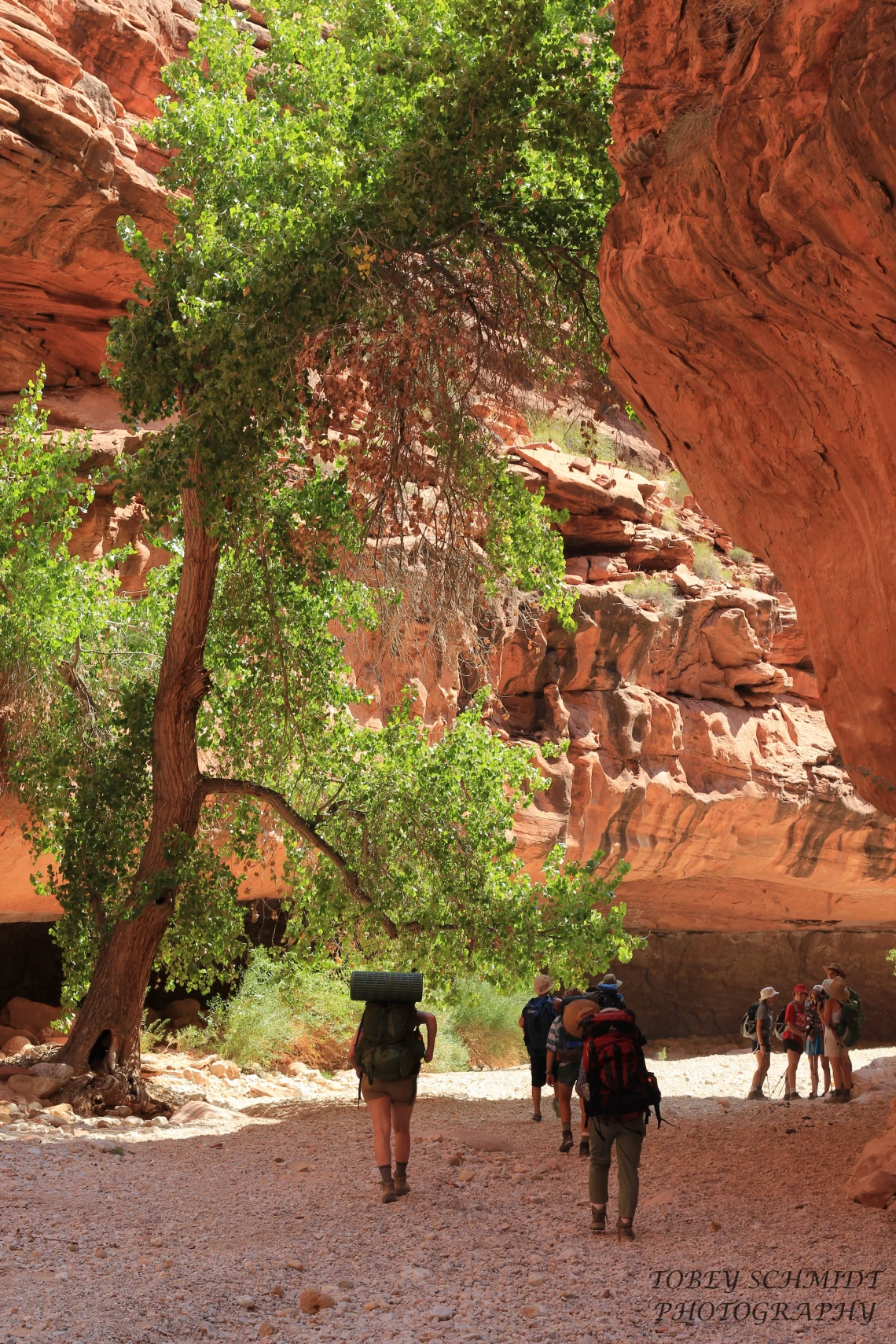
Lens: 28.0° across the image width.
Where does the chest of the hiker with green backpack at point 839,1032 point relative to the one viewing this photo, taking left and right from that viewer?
facing to the left of the viewer

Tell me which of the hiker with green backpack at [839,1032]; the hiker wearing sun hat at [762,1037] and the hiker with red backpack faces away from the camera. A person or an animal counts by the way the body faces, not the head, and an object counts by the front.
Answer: the hiker with red backpack

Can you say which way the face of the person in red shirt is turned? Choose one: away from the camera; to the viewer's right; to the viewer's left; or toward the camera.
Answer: toward the camera

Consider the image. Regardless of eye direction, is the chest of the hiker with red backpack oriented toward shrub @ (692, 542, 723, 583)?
yes

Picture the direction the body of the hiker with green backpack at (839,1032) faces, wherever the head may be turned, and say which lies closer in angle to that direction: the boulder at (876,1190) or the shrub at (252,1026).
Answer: the shrub

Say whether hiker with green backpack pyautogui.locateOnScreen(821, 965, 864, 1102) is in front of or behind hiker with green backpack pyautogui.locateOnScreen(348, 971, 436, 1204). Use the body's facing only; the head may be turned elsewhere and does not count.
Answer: in front

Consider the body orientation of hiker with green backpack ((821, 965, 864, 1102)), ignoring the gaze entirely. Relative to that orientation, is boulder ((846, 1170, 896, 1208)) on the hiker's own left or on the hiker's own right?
on the hiker's own left

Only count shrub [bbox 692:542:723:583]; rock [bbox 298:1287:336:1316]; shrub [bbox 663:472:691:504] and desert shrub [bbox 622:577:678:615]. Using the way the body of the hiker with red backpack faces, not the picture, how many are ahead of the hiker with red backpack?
3

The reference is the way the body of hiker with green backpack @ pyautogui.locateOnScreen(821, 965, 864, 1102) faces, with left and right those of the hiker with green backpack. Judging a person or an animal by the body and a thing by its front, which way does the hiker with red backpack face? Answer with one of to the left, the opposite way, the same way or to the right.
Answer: to the right

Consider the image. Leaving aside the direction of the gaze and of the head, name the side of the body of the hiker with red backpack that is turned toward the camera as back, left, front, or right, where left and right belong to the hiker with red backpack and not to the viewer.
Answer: back

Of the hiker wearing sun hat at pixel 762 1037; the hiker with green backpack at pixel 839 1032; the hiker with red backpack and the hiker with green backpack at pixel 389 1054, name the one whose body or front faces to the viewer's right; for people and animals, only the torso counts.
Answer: the hiker wearing sun hat

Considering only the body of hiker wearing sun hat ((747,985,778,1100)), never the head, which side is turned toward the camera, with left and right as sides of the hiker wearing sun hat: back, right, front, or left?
right

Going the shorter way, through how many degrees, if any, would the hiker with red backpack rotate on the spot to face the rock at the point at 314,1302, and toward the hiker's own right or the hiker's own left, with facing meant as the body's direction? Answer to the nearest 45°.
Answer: approximately 135° to the hiker's own left

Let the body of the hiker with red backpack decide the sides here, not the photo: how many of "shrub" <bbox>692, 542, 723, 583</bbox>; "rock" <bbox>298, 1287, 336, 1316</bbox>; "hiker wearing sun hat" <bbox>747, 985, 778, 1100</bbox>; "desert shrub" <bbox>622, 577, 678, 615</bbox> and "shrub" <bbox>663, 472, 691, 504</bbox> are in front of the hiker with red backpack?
4

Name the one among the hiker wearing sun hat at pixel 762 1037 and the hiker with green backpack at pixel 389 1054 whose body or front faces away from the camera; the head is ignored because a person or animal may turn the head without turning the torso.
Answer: the hiker with green backpack

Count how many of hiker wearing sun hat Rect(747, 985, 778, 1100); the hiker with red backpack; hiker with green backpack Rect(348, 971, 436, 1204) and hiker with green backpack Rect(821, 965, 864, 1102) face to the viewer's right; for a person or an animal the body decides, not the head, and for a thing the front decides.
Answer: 1

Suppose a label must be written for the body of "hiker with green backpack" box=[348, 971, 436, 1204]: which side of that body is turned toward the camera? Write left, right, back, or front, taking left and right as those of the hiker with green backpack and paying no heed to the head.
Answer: back

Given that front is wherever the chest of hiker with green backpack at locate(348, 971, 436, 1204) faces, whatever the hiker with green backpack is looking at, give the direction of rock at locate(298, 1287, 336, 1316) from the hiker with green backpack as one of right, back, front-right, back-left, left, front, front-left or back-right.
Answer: back

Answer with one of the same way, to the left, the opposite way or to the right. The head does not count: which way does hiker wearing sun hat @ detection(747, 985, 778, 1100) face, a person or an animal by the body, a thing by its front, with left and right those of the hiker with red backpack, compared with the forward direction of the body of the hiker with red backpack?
to the right

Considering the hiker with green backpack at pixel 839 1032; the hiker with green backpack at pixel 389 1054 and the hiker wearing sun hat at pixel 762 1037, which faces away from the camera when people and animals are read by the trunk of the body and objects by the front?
the hiker with green backpack at pixel 389 1054
